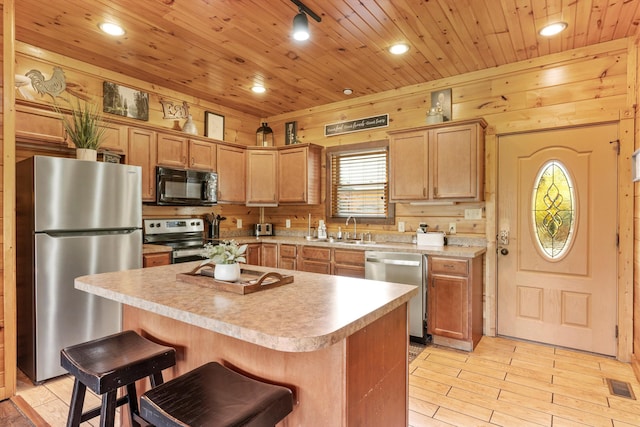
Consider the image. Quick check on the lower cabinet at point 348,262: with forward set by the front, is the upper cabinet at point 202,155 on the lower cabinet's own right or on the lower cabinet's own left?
on the lower cabinet's own right

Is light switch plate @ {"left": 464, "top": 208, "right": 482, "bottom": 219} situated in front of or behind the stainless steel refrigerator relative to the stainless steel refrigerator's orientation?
in front

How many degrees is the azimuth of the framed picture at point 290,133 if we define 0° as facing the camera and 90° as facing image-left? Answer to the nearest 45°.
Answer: approximately 45°

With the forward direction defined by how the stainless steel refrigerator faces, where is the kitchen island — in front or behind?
in front

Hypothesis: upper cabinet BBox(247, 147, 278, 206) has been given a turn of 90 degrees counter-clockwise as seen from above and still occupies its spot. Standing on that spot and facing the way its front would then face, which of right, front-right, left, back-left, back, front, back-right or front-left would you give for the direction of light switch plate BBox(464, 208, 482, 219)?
front-right

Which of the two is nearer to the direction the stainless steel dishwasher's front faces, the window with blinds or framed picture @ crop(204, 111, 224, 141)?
the framed picture

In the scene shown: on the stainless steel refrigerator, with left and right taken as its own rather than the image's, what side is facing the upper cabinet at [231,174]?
left

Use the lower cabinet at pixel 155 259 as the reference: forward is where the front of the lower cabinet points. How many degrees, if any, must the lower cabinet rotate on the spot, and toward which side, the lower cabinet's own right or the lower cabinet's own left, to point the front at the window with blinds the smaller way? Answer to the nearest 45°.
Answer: approximately 45° to the lower cabinet's own left
